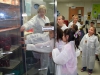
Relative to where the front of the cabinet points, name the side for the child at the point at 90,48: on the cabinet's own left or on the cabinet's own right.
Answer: on the cabinet's own left

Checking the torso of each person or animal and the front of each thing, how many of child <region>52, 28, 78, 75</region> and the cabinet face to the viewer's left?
1

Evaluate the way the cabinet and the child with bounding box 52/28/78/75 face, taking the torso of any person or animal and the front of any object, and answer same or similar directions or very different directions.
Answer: very different directions

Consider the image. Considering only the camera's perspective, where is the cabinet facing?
facing the viewer and to the right of the viewer

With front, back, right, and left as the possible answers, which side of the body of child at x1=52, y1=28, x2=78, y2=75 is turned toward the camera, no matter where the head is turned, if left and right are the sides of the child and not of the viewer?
left

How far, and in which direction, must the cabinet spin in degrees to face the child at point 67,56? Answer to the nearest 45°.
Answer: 0° — it already faces them

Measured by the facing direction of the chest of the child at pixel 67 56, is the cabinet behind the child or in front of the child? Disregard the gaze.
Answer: in front

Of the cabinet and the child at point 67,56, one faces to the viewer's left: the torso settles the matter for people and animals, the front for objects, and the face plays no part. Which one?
the child

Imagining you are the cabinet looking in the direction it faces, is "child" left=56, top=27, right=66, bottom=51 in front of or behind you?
in front
